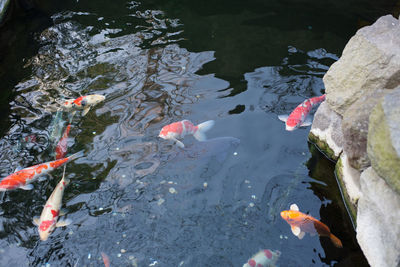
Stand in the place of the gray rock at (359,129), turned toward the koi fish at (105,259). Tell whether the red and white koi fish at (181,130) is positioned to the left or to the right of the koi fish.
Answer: right

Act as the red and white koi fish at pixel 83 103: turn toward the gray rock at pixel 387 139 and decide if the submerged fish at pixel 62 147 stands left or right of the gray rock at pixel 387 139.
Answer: right

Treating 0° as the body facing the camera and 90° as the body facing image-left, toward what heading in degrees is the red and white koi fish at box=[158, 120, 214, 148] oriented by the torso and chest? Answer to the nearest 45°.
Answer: approximately 90°

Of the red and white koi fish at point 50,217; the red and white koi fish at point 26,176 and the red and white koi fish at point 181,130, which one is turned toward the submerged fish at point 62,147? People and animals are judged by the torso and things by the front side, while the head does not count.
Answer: the red and white koi fish at point 181,130

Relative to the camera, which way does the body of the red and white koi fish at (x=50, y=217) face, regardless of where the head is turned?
toward the camera

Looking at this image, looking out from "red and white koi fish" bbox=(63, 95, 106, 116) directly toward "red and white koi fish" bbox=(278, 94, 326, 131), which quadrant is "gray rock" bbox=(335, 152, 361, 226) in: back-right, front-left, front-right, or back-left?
front-right

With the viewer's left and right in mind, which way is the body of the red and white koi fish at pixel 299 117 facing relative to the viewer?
facing the viewer and to the left of the viewer

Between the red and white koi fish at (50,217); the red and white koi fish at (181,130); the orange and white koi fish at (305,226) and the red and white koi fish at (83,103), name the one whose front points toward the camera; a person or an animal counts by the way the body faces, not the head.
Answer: the red and white koi fish at (50,217)

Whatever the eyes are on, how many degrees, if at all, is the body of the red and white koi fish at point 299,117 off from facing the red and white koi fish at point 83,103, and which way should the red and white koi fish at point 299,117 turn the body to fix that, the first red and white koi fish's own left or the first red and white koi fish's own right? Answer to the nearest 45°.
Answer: approximately 45° to the first red and white koi fish's own right
